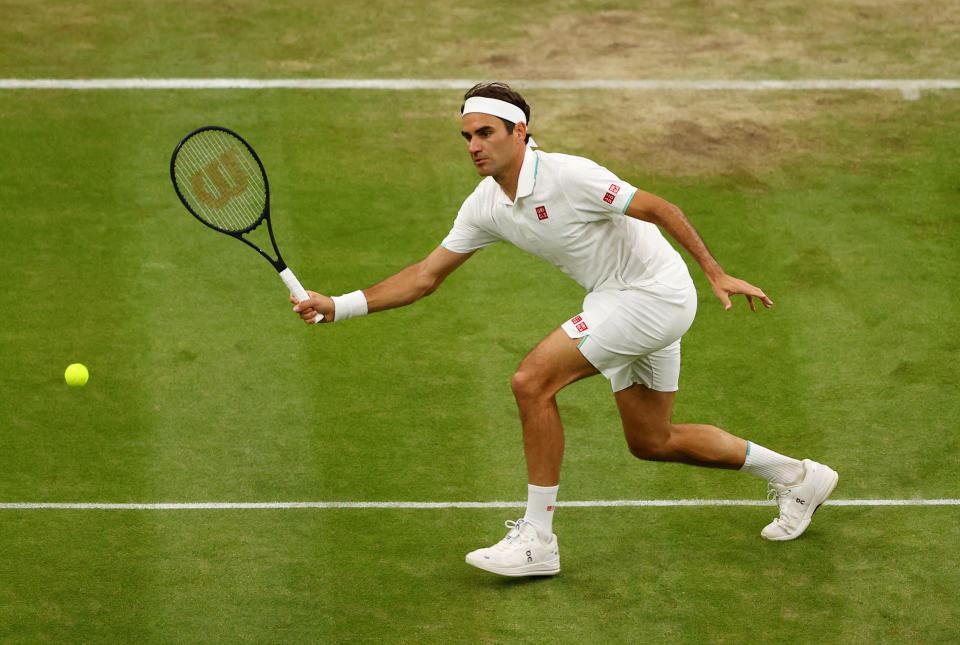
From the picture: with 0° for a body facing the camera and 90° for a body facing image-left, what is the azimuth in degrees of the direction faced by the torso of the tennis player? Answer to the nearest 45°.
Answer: approximately 45°

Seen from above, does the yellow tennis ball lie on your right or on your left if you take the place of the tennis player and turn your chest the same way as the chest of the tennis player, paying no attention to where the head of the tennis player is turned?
on your right
